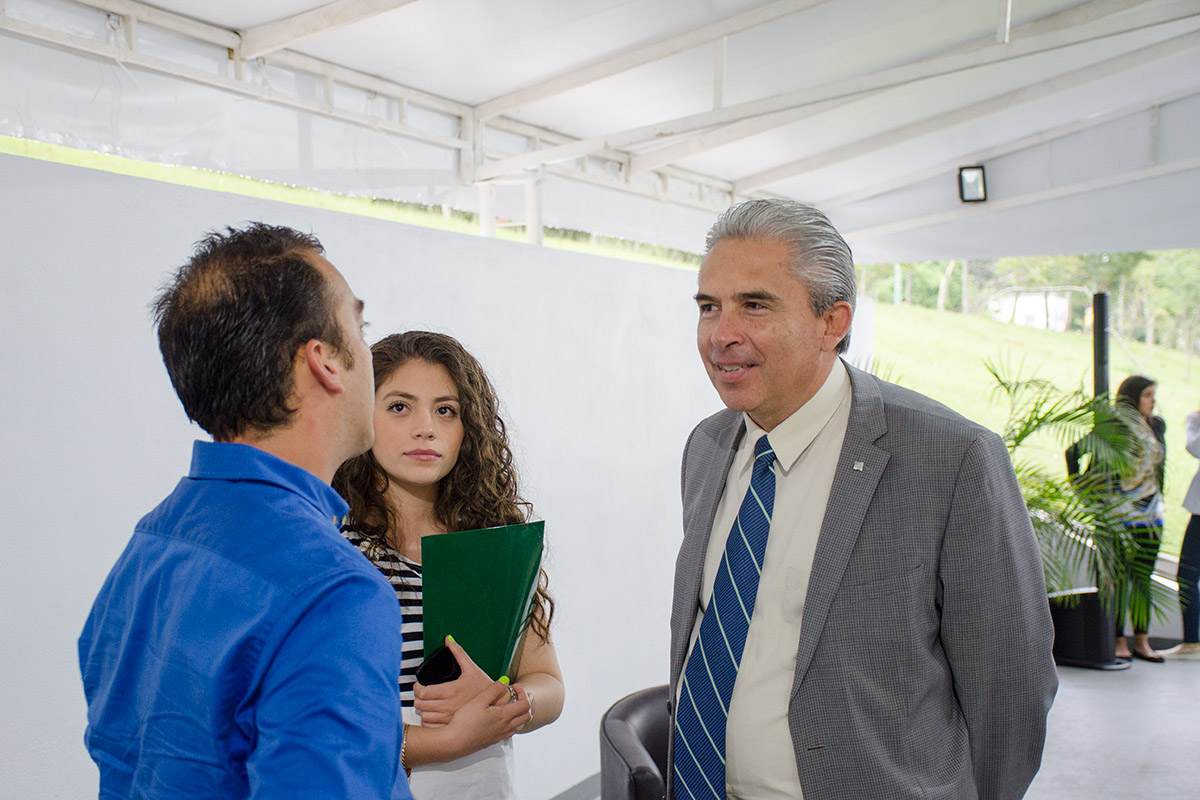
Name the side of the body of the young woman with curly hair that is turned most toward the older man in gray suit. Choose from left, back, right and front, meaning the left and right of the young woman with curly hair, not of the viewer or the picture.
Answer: left

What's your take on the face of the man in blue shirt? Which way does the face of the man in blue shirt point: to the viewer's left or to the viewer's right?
to the viewer's right

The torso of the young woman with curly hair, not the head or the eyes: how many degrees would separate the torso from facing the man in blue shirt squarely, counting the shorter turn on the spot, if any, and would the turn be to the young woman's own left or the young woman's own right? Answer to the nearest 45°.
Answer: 0° — they already face them

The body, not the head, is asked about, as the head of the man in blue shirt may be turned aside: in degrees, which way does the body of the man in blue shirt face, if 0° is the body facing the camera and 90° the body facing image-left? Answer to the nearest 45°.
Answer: approximately 225°

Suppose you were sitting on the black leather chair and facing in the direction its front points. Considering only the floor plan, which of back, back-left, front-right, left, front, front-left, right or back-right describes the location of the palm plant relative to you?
left

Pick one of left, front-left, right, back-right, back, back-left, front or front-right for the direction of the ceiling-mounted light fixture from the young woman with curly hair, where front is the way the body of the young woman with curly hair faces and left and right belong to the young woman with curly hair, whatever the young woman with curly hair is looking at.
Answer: back-left

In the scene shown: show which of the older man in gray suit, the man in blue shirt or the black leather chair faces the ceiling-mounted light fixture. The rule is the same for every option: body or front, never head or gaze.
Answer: the man in blue shirt
